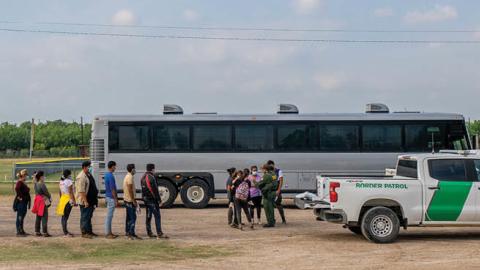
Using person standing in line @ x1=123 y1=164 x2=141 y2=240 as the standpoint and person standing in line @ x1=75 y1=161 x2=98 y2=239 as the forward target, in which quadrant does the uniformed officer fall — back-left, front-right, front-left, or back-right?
back-right

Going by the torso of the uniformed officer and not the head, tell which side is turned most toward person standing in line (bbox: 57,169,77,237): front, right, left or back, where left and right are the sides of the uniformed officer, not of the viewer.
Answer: front

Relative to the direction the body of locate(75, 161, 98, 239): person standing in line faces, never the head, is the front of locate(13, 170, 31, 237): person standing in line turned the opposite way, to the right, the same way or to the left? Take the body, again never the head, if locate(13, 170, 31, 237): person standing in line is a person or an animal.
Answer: the same way

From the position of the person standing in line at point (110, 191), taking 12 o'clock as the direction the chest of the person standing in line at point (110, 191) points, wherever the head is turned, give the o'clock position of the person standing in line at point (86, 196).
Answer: the person standing in line at point (86, 196) is roughly at 7 o'clock from the person standing in line at point (110, 191).

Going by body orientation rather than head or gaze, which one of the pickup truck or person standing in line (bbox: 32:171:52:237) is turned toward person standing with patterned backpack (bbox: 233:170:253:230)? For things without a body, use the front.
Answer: person standing in line (bbox: 32:171:52:237)

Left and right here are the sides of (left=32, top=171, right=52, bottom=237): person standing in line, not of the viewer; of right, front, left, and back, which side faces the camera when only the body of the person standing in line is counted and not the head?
right

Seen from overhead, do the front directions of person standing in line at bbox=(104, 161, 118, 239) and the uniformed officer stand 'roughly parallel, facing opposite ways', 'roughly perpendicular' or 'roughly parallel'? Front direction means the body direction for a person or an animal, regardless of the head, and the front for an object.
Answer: roughly parallel, facing opposite ways

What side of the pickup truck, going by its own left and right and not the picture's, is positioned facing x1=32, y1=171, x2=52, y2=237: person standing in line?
back

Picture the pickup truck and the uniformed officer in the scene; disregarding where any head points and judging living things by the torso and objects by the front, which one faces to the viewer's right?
the pickup truck

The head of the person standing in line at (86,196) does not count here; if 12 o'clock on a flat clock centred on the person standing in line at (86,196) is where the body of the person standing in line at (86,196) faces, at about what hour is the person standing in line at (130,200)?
the person standing in line at (130,200) is roughly at 1 o'clock from the person standing in line at (86,196).

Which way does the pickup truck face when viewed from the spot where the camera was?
facing to the right of the viewer

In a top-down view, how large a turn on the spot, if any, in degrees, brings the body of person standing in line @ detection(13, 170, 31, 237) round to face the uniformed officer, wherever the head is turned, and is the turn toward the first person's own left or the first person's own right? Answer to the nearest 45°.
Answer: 0° — they already face them

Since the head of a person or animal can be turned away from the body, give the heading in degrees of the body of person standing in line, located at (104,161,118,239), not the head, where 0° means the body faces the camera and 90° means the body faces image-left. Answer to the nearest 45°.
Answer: approximately 270°

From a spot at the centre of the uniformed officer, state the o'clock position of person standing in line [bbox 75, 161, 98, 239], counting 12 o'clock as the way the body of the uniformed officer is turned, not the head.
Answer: The person standing in line is roughly at 11 o'clock from the uniformed officer.

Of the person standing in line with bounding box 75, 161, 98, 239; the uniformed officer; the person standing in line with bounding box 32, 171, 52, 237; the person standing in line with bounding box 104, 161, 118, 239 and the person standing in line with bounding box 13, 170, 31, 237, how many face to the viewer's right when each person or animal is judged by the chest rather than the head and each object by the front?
4

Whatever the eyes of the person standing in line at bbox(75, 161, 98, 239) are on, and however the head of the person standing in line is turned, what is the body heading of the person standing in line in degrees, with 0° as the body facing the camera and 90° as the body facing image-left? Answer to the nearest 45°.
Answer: approximately 270°

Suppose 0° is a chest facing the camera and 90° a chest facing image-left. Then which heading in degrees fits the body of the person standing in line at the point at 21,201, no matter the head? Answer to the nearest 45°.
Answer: approximately 270°

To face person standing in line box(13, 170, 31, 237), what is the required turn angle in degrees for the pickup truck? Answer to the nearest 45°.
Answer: approximately 180°
